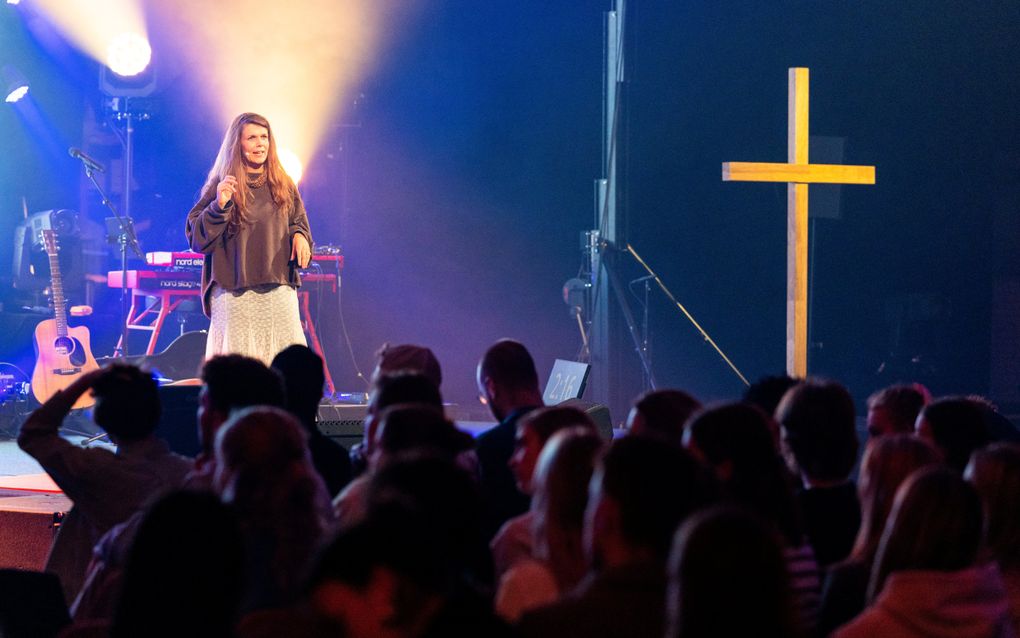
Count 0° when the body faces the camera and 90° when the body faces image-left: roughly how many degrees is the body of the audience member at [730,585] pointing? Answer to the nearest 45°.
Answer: approximately 180°

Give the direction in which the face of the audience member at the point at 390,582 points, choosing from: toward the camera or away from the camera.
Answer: away from the camera

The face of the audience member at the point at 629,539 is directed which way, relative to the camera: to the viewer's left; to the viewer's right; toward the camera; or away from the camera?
away from the camera

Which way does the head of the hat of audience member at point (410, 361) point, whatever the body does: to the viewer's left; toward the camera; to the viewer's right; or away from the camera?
away from the camera

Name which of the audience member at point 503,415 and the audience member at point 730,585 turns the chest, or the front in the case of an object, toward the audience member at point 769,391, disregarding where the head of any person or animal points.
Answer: the audience member at point 730,585

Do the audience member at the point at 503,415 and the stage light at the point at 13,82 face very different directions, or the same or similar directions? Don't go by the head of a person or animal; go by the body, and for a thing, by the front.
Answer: very different directions

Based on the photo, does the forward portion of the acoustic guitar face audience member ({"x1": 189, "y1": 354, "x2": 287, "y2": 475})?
yes
